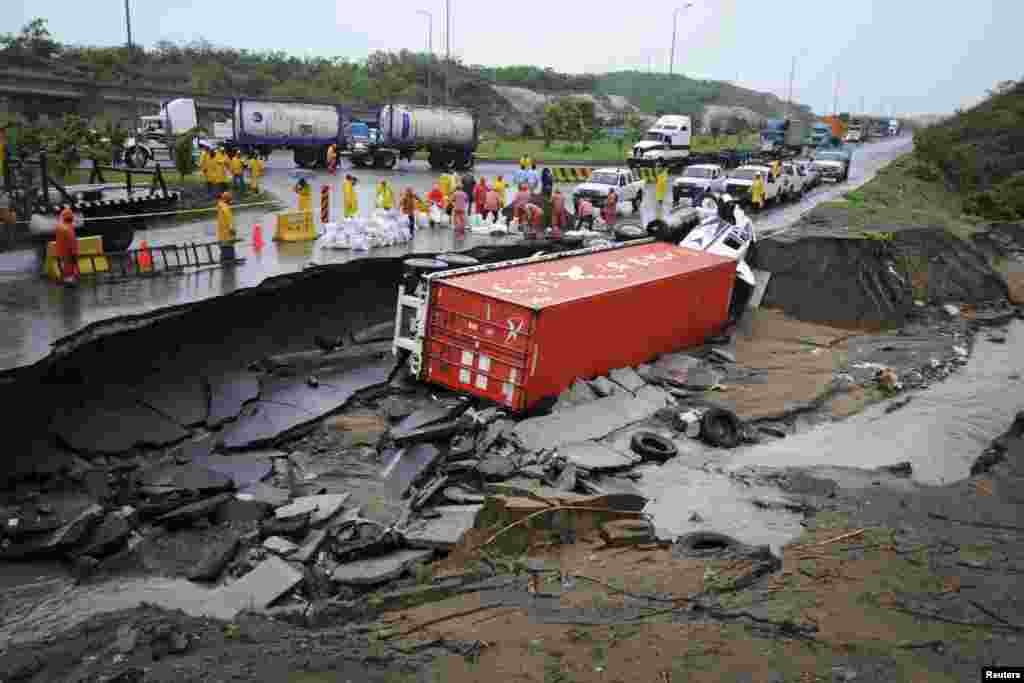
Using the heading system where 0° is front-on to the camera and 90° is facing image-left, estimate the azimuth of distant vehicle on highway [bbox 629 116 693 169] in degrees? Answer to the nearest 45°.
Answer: approximately 45°

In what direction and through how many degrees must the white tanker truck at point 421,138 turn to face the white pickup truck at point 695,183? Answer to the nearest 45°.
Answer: approximately 135° to its left

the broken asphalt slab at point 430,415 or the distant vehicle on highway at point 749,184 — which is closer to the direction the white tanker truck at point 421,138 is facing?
the broken asphalt slab

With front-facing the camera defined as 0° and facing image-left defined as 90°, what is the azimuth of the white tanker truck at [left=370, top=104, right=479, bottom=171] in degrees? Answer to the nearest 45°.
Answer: approximately 90°

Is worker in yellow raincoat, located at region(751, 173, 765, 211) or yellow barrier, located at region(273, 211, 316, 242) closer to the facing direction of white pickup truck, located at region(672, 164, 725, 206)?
the yellow barrier

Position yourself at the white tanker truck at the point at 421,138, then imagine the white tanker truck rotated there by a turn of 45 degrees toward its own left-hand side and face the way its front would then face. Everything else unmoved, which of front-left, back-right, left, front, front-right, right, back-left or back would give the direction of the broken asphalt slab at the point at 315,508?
front-left

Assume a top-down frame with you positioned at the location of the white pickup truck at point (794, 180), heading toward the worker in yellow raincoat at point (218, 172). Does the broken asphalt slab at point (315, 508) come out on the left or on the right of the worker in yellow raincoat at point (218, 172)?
left

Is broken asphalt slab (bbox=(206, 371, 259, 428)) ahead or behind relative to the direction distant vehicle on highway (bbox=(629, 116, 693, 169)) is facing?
ahead

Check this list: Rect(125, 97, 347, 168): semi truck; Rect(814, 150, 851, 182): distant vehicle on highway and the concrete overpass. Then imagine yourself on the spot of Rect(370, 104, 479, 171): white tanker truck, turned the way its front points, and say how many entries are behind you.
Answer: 1

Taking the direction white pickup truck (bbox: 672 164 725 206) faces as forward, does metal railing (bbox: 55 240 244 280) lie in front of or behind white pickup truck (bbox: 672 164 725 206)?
in front

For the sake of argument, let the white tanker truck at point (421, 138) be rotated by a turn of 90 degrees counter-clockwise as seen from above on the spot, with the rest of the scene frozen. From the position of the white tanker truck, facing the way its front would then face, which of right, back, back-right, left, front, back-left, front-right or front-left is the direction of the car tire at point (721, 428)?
front

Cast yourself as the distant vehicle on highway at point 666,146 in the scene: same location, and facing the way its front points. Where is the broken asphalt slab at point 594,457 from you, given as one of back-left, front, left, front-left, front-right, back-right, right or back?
front-left
